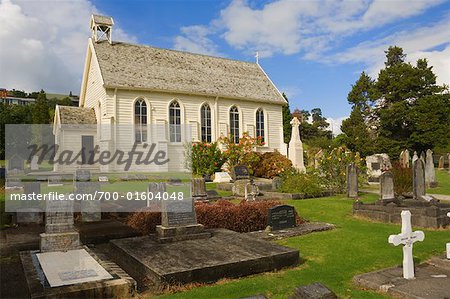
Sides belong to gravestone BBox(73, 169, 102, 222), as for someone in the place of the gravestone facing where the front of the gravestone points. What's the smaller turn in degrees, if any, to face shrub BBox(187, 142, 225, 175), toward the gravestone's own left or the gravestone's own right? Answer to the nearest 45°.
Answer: approximately 135° to the gravestone's own left

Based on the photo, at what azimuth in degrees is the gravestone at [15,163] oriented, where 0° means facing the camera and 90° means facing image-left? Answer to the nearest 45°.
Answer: approximately 0°

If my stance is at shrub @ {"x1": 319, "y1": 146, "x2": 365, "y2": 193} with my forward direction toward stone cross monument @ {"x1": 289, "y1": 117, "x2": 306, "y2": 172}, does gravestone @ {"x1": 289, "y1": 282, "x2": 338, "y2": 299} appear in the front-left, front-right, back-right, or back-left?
back-left

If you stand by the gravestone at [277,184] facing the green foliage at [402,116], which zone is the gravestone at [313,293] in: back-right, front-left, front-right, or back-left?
back-right

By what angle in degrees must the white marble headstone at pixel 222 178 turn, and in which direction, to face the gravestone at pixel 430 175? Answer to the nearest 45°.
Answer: approximately 90° to its left

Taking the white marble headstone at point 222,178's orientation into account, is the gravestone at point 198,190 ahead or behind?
ahead

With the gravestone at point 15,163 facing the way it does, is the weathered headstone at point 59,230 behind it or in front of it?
in front

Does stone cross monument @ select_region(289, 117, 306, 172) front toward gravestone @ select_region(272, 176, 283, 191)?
yes

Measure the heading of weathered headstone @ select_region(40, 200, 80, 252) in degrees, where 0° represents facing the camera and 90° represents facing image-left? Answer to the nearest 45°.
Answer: approximately 0°

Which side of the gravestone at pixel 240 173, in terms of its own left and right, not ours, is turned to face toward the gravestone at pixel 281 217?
front

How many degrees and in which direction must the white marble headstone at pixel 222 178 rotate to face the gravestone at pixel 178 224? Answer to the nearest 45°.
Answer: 0° — it already faces it

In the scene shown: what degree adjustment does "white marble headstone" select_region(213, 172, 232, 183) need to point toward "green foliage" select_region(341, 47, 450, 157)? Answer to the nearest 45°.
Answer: approximately 135° to its left
